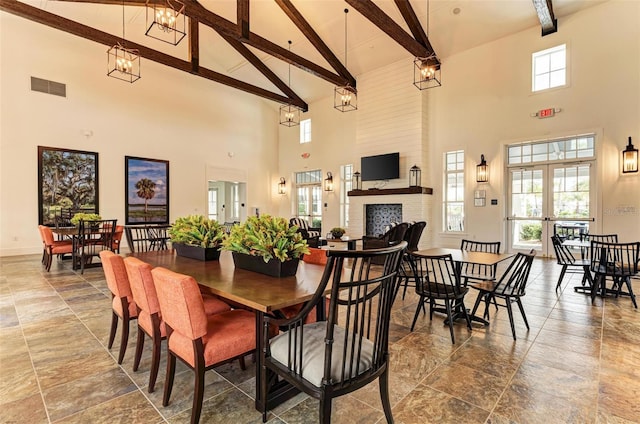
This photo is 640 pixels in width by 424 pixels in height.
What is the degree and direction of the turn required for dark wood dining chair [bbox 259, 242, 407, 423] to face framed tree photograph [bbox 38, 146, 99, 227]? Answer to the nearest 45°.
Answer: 0° — it already faces it

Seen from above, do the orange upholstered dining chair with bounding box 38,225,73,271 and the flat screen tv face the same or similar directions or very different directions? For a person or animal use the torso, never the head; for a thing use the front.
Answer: very different directions

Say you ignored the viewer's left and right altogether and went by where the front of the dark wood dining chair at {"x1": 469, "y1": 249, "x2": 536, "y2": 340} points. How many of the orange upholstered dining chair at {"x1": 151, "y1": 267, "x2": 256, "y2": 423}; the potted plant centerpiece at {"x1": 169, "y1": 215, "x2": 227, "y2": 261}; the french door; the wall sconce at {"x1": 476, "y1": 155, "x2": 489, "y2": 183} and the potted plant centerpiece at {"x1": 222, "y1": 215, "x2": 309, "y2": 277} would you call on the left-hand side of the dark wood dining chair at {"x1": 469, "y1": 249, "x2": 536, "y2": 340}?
3

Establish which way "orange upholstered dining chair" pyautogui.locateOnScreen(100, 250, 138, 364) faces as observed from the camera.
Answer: facing away from the viewer and to the right of the viewer

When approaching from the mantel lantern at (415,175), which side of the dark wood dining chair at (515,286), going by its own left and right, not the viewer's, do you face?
front

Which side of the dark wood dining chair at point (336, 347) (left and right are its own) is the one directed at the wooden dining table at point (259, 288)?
front

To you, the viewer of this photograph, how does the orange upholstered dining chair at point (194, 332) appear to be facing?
facing away from the viewer and to the right of the viewer

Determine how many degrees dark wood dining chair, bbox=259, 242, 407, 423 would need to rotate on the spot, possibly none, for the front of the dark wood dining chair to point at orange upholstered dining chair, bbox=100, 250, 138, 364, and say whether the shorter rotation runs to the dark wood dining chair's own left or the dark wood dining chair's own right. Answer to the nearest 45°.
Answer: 0° — it already faces it

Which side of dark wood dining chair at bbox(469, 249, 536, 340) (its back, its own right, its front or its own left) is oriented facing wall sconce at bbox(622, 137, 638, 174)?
right

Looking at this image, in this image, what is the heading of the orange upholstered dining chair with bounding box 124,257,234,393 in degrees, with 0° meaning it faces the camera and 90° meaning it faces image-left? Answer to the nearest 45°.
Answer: approximately 225°

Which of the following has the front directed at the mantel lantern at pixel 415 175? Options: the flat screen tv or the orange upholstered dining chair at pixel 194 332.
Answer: the orange upholstered dining chair
